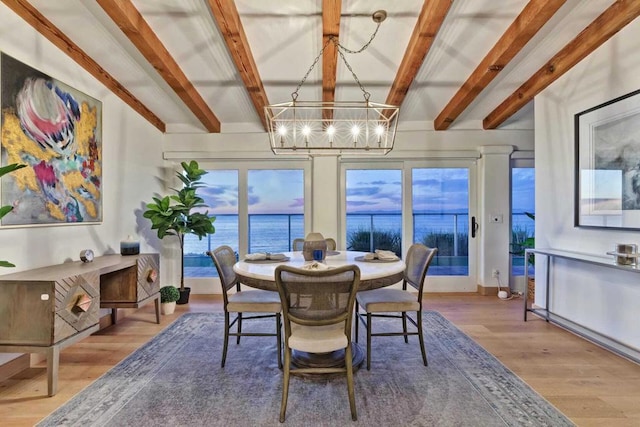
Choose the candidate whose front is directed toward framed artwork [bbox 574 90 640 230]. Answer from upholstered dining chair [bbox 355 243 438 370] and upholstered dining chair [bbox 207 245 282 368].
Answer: upholstered dining chair [bbox 207 245 282 368]

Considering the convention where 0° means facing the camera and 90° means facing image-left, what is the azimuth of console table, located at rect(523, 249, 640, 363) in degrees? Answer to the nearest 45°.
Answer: approximately 45°

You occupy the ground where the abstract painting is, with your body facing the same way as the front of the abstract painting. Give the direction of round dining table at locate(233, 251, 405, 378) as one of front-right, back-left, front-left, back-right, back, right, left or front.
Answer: front

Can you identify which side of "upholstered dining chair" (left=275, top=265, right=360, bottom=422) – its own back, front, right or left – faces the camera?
back

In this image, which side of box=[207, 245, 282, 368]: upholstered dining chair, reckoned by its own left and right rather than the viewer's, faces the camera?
right

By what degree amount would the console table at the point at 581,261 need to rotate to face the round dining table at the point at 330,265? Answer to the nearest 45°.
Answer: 0° — it already faces it

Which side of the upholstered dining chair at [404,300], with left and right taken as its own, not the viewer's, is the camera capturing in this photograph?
left

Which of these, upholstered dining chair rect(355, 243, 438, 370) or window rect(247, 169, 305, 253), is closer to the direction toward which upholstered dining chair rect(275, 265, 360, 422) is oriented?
the window

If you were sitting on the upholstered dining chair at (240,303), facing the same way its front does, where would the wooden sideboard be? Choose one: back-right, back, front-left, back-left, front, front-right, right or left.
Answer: back

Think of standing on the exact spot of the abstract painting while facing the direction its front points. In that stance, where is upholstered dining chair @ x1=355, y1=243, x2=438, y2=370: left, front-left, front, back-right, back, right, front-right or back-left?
front

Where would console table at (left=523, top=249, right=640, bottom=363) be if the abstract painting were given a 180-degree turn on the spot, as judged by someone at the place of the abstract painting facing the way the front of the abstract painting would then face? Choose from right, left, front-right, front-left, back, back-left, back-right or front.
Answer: back

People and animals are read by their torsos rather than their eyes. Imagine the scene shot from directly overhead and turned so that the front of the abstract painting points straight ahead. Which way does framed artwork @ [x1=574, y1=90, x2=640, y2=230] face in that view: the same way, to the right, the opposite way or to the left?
the opposite way

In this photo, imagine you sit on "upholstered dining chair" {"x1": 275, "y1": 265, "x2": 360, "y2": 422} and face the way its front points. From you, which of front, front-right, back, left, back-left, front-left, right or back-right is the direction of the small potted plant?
front-left

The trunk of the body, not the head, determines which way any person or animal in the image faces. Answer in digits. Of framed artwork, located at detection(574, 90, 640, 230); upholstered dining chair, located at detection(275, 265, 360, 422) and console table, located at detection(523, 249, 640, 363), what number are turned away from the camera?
1

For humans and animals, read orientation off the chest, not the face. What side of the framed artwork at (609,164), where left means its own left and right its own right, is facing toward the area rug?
front

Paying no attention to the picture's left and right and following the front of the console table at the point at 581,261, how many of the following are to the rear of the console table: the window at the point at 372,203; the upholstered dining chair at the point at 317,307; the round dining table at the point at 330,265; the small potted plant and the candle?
0

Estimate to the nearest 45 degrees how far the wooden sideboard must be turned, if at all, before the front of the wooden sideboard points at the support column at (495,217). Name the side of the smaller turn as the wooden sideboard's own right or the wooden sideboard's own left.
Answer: approximately 45° to the wooden sideboard's own left

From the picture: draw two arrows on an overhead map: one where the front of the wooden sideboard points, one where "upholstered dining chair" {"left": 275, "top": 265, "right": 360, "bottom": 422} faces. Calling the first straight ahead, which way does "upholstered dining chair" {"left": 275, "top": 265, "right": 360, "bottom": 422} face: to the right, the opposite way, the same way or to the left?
to the left

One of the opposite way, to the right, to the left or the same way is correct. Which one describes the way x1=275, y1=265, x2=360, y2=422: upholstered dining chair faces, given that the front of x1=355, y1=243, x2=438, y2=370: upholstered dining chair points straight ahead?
to the right

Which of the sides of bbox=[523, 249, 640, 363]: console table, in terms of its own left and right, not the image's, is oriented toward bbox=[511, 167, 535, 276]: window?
right

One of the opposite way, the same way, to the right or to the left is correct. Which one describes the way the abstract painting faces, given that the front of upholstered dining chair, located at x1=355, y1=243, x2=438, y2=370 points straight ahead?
the opposite way
